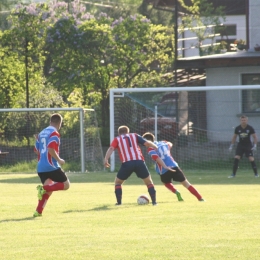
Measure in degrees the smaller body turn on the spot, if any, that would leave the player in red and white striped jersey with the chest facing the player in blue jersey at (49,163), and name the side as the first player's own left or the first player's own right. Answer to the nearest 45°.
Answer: approximately 135° to the first player's own left

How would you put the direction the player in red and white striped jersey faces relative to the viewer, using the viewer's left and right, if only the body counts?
facing away from the viewer

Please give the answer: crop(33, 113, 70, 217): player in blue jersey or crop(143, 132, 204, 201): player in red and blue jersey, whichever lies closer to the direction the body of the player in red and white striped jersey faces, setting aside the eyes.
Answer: the player in red and blue jersey

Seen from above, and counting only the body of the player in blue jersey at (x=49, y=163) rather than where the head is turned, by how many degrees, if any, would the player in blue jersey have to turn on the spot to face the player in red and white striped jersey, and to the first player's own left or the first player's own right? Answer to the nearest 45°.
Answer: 0° — they already face them

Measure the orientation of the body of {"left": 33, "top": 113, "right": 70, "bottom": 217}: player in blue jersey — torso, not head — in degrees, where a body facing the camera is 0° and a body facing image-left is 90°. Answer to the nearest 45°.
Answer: approximately 225°

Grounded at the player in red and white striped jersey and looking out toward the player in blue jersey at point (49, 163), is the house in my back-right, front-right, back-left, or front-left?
back-right

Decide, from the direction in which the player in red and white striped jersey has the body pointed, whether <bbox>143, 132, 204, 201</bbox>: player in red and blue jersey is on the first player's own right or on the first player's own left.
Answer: on the first player's own right
